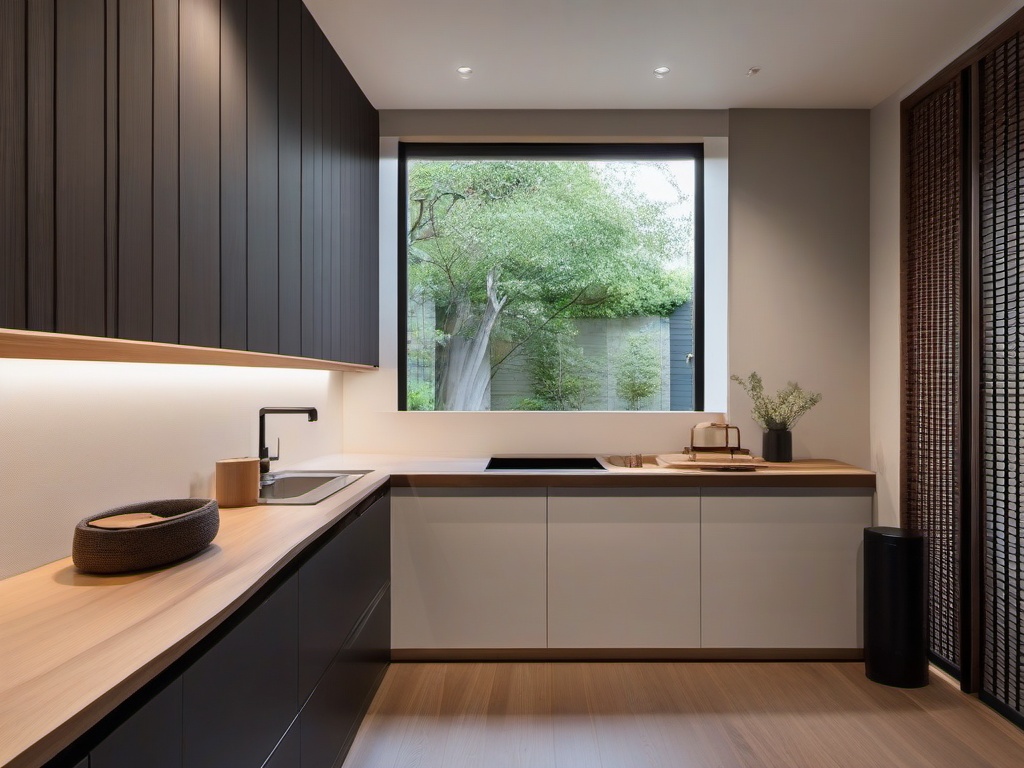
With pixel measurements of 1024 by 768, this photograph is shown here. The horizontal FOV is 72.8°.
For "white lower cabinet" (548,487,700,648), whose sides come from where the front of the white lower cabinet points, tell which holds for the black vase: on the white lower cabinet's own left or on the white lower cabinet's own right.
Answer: on the white lower cabinet's own left

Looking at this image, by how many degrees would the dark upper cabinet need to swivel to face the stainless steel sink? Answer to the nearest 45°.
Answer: approximately 45° to its left

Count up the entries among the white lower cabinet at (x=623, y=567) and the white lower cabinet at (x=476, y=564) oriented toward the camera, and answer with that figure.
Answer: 2

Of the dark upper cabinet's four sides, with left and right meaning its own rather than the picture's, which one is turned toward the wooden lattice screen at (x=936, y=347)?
front

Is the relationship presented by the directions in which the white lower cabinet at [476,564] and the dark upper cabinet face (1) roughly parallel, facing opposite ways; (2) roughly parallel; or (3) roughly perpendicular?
roughly perpendicular

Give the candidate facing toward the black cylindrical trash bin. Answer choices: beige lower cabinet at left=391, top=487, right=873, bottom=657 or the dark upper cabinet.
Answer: the dark upper cabinet

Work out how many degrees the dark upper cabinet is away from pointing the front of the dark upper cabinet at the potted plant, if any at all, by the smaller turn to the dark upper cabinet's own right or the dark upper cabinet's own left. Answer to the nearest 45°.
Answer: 0° — it already faces it

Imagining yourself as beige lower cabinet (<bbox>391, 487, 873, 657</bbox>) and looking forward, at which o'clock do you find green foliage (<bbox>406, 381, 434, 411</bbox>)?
The green foliage is roughly at 4 o'clock from the beige lower cabinet.

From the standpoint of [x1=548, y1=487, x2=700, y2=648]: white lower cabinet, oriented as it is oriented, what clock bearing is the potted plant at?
The potted plant is roughly at 8 o'clock from the white lower cabinet.

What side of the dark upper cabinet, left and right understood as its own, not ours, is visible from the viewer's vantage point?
right

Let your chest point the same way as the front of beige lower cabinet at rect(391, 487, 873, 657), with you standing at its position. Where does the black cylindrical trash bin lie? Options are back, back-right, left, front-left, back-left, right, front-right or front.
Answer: left

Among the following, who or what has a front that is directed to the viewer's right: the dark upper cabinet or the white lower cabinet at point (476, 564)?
the dark upper cabinet
